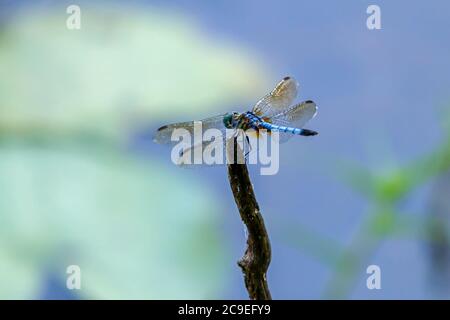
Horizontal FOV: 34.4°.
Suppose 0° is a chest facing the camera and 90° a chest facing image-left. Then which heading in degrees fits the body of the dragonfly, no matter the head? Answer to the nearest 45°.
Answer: approximately 90°
